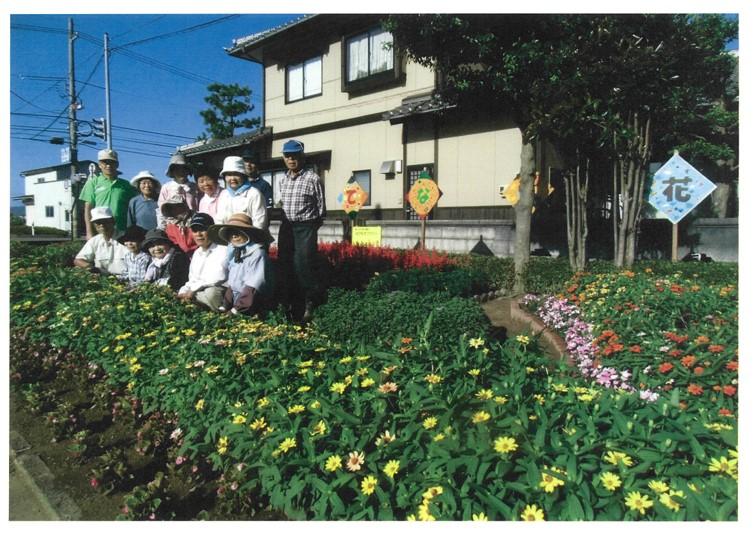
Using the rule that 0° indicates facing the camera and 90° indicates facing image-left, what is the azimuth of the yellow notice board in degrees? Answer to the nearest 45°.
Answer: approximately 0°

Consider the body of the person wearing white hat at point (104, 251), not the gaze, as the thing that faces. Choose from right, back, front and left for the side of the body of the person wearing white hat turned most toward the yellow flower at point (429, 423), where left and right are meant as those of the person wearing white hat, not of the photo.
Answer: front

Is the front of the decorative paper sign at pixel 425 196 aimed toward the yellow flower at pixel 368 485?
yes

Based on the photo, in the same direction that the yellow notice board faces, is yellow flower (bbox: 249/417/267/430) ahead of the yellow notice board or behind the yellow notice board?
ahead

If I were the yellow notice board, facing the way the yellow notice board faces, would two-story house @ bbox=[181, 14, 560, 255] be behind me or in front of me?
behind
